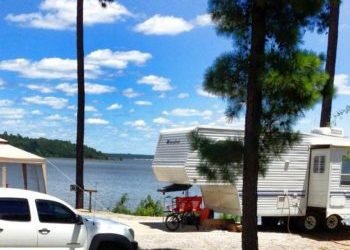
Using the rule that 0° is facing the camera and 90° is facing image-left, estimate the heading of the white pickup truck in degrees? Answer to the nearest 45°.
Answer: approximately 270°

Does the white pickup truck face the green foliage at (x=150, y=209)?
no

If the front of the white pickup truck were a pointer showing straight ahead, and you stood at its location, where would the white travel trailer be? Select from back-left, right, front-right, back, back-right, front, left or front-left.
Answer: front-left

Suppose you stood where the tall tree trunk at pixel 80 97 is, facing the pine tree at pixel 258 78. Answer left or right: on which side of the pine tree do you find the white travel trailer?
left

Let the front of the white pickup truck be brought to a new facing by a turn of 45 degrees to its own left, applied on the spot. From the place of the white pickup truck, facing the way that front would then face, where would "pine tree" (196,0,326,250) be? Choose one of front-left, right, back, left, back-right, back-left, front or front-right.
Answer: front-right

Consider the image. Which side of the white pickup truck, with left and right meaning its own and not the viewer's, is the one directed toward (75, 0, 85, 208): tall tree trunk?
left
